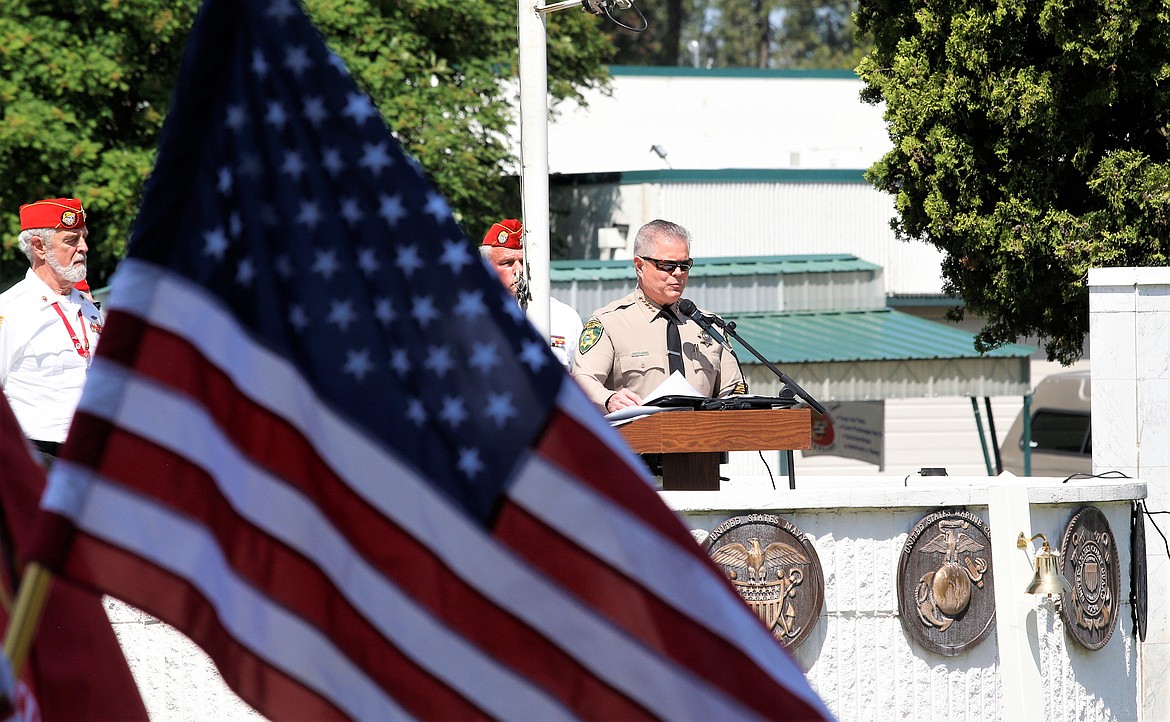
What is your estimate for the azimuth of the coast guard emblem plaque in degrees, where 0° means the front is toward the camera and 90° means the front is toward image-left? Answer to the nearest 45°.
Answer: approximately 315°

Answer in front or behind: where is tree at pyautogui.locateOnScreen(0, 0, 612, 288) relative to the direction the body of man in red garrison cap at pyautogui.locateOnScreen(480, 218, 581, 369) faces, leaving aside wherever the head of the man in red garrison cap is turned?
behind

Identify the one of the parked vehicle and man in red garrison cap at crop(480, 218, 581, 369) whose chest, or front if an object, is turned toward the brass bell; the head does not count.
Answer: the man in red garrison cap

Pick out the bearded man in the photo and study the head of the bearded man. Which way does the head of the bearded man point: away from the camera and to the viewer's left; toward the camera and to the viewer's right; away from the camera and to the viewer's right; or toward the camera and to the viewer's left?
toward the camera and to the viewer's right

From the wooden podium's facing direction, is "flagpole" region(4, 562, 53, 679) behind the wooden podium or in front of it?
in front

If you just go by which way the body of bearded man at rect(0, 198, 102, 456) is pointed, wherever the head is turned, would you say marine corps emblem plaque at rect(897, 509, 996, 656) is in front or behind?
in front

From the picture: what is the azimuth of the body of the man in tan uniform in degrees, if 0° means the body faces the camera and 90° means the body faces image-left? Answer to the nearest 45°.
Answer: approximately 315°
